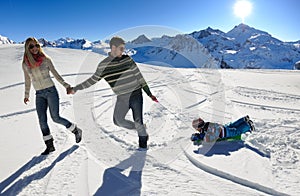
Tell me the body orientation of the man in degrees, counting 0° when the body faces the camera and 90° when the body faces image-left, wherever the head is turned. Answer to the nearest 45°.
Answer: approximately 0°

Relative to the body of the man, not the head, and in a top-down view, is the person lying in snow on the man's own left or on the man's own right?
on the man's own left

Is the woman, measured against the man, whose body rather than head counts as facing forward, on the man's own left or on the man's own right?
on the man's own right
